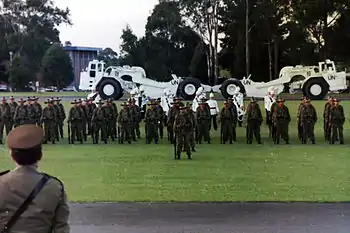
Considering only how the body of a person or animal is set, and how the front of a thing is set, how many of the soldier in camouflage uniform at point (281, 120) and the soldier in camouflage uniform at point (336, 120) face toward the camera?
2

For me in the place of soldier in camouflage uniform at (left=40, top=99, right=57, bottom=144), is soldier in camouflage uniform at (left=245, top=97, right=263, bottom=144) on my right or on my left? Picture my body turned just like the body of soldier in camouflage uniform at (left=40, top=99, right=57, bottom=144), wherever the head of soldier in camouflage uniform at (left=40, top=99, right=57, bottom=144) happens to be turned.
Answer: on my left

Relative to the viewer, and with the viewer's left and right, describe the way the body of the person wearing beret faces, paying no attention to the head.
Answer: facing away from the viewer

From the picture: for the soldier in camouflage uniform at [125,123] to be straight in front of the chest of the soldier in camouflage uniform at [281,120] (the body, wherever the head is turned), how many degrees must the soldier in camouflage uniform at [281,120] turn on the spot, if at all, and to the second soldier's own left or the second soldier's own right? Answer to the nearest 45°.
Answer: approximately 90° to the second soldier's own right

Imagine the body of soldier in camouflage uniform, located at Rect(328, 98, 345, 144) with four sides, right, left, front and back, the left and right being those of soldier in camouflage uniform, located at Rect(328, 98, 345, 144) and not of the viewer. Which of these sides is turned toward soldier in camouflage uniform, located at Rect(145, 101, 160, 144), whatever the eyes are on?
right

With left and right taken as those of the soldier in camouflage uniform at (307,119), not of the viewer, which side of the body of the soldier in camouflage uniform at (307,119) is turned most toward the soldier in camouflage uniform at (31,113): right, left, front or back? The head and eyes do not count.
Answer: right

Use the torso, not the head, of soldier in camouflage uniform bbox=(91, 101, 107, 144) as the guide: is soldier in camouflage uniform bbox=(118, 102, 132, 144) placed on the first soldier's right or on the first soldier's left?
on the first soldier's left

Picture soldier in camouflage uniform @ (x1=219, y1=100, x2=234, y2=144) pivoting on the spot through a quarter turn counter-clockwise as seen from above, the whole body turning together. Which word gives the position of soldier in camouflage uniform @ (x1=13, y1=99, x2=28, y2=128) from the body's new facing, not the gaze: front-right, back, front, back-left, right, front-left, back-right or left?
back

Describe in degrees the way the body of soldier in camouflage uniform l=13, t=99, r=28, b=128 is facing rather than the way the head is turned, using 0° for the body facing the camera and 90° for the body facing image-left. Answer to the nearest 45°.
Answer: approximately 0°

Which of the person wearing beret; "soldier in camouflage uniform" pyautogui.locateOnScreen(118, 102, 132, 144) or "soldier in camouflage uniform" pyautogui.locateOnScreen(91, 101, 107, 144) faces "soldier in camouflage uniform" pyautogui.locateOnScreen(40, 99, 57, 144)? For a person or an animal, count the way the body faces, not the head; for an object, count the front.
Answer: the person wearing beret
